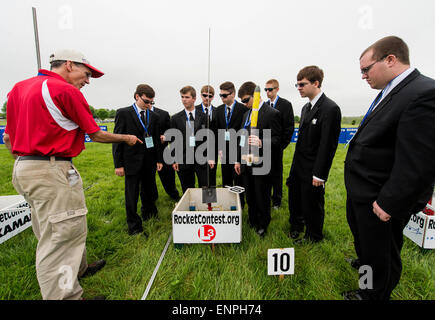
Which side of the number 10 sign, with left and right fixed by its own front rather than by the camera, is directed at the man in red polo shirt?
right

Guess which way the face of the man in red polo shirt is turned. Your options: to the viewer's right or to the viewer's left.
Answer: to the viewer's right

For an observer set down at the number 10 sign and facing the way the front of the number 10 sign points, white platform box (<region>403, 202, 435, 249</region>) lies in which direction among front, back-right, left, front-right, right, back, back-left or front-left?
back-left

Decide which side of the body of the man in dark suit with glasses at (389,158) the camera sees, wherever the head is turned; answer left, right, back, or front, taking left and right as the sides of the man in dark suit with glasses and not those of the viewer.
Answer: left

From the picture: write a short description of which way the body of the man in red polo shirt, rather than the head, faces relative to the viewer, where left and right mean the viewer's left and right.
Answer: facing away from the viewer and to the right of the viewer
